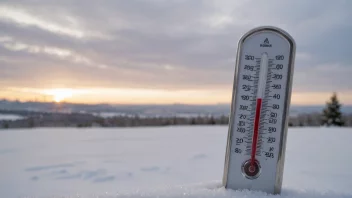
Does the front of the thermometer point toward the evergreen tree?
no

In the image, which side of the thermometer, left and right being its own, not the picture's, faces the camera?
front
